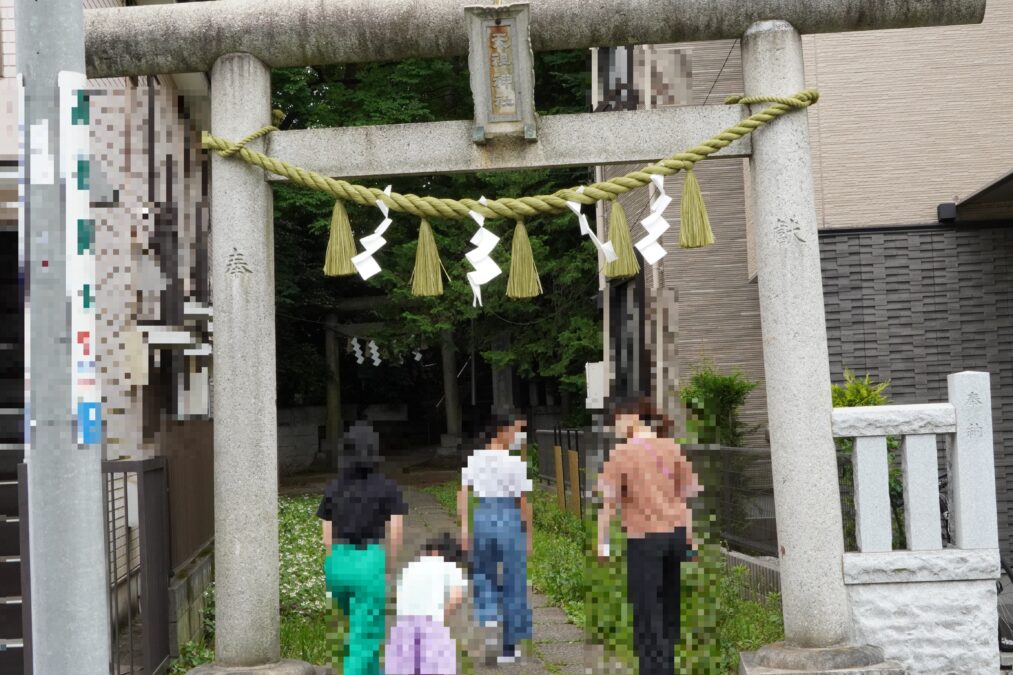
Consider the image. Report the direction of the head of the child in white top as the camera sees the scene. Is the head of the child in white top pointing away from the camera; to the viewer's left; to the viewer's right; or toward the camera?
away from the camera

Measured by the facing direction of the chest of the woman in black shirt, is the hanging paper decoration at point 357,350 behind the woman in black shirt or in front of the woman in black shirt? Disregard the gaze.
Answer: in front

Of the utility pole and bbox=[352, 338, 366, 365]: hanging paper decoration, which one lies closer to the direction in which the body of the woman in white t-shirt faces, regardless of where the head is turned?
the hanging paper decoration

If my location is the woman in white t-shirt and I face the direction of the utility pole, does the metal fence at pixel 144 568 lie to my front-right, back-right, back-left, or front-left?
front-right

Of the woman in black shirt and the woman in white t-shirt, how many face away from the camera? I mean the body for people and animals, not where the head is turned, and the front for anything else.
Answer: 2

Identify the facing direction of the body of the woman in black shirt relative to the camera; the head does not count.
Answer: away from the camera

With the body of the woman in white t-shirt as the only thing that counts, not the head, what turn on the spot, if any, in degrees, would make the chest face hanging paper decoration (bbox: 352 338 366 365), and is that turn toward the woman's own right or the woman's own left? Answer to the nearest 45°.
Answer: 0° — they already face it

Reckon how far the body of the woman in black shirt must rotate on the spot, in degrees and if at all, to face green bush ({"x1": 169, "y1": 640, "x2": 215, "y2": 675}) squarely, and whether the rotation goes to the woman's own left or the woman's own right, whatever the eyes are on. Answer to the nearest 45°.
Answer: approximately 45° to the woman's own left

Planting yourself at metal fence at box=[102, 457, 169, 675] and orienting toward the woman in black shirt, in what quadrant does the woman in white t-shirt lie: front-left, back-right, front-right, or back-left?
front-left

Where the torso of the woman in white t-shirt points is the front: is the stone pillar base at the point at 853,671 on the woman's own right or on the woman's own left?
on the woman's own right

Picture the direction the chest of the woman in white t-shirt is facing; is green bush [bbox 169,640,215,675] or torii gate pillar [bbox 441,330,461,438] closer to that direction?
the torii gate pillar

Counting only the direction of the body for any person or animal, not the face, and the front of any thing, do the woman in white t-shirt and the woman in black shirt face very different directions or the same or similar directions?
same or similar directions

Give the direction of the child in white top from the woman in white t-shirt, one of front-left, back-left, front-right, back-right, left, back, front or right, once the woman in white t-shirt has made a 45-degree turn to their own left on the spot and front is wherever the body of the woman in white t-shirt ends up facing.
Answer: back-left

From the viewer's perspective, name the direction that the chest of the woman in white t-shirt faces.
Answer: away from the camera

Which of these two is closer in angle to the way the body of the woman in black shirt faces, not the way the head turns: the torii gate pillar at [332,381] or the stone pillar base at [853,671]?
the torii gate pillar
